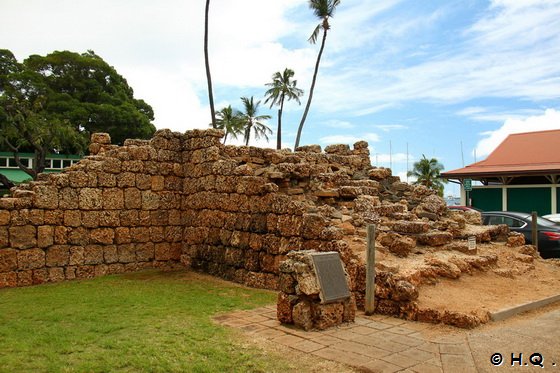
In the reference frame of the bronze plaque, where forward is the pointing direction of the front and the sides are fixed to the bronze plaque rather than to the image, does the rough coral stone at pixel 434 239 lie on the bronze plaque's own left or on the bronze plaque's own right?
on the bronze plaque's own left

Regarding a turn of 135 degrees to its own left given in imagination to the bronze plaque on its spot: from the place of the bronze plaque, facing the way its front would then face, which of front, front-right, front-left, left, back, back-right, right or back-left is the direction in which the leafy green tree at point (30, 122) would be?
front-left

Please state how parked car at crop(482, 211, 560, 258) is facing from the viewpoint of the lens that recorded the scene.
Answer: facing away from the viewer and to the left of the viewer

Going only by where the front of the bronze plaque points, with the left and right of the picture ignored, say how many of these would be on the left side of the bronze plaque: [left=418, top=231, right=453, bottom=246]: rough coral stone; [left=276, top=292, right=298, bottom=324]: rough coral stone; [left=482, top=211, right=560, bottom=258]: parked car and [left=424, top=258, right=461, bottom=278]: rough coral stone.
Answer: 3

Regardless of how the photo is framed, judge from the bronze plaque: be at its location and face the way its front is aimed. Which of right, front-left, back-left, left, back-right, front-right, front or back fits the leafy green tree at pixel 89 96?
back

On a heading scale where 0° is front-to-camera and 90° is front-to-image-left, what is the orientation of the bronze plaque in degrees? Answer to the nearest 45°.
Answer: approximately 315°

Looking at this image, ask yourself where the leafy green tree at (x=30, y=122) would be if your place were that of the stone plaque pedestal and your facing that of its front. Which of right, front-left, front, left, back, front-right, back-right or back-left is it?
back

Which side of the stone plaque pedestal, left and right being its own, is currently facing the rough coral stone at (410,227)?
left

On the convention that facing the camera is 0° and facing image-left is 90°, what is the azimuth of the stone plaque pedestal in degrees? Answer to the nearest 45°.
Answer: approximately 315°

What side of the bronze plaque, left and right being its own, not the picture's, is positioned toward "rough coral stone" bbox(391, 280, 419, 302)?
left

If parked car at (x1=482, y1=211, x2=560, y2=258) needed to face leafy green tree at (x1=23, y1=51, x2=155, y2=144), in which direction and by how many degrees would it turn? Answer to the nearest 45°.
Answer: approximately 45° to its left

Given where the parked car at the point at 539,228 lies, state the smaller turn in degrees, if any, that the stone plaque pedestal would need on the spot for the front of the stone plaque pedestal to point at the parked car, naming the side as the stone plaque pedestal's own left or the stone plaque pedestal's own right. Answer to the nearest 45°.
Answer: approximately 90° to the stone plaque pedestal's own left
